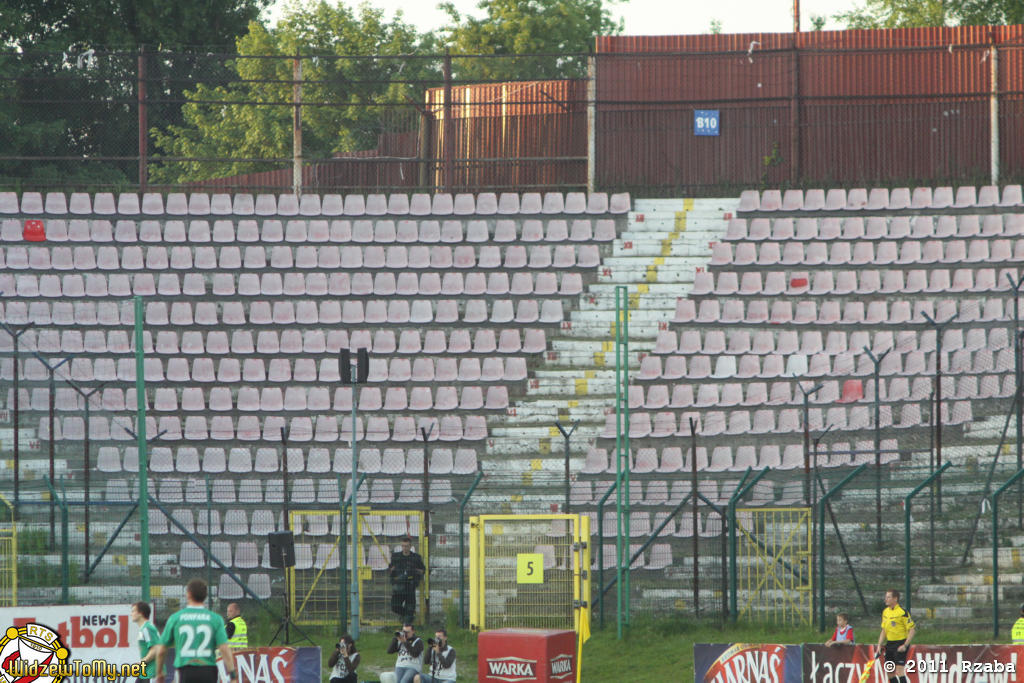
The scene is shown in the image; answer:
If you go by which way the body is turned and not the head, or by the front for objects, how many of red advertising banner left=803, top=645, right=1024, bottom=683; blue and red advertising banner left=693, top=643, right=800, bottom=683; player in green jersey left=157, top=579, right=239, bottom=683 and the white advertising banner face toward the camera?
3

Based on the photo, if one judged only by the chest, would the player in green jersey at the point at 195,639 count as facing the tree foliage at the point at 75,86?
yes

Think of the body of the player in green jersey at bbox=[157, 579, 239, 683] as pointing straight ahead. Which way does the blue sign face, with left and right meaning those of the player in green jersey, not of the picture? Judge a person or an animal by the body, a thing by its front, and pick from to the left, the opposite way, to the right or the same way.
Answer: the opposite way

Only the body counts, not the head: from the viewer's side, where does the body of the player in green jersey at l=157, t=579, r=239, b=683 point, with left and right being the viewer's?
facing away from the viewer

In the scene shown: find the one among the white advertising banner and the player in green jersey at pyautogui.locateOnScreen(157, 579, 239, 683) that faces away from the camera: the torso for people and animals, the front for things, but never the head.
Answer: the player in green jersey

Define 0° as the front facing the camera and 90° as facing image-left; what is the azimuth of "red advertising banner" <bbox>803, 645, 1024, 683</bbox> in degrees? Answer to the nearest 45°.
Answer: approximately 0°

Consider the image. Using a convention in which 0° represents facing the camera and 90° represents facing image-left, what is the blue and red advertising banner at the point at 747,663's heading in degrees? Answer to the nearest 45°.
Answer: approximately 0°

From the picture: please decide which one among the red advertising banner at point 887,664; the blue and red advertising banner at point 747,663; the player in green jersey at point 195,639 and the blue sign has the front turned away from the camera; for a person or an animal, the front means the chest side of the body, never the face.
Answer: the player in green jersey

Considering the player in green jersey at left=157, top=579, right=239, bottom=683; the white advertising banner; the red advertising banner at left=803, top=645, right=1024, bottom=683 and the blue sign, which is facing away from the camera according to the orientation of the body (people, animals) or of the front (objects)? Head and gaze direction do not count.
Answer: the player in green jersey
